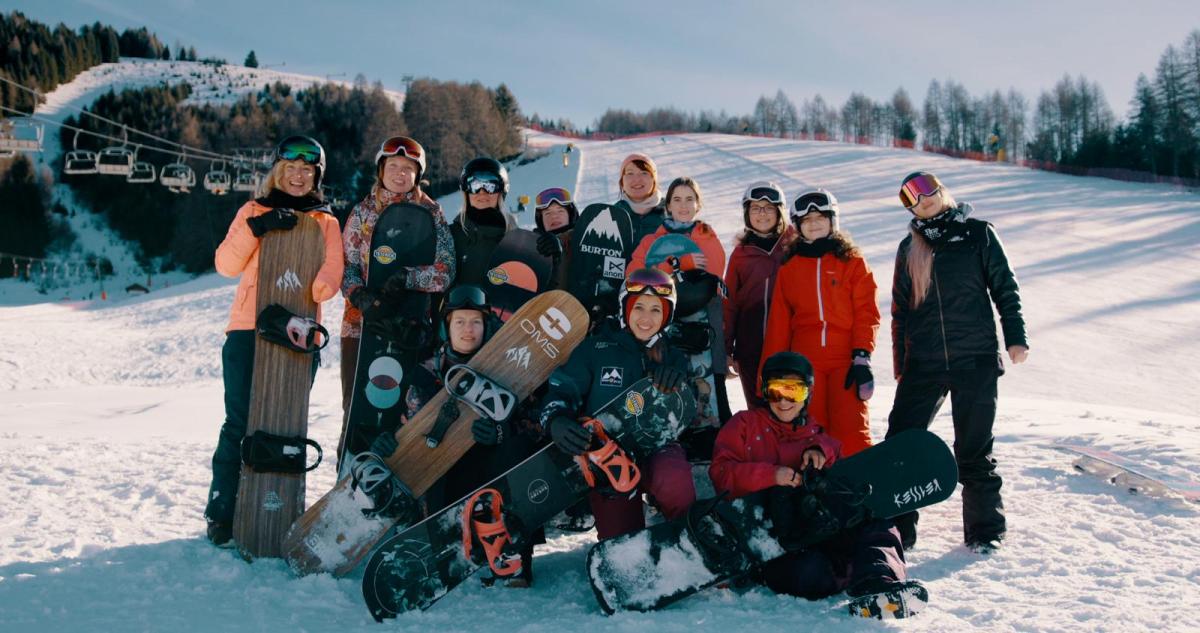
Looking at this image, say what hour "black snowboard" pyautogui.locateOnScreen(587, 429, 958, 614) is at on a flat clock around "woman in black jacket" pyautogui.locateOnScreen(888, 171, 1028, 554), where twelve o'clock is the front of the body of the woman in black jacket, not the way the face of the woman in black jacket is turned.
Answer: The black snowboard is roughly at 1 o'clock from the woman in black jacket.

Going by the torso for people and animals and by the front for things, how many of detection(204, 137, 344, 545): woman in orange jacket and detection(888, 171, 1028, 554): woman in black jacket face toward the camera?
2

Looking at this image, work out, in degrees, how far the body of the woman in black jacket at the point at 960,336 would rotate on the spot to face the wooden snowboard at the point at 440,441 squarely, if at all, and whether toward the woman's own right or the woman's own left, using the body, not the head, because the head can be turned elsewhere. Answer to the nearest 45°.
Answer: approximately 45° to the woman's own right

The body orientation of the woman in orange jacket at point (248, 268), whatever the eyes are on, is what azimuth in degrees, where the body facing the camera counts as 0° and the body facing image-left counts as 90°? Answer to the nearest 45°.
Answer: approximately 0°

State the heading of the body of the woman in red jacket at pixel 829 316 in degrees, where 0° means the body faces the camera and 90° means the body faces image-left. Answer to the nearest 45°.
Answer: approximately 0°

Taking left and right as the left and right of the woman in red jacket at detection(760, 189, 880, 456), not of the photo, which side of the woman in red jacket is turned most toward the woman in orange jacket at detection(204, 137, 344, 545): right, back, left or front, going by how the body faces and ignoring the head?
right

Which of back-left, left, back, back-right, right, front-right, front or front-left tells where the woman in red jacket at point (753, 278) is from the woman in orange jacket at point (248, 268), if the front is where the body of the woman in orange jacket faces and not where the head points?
left
